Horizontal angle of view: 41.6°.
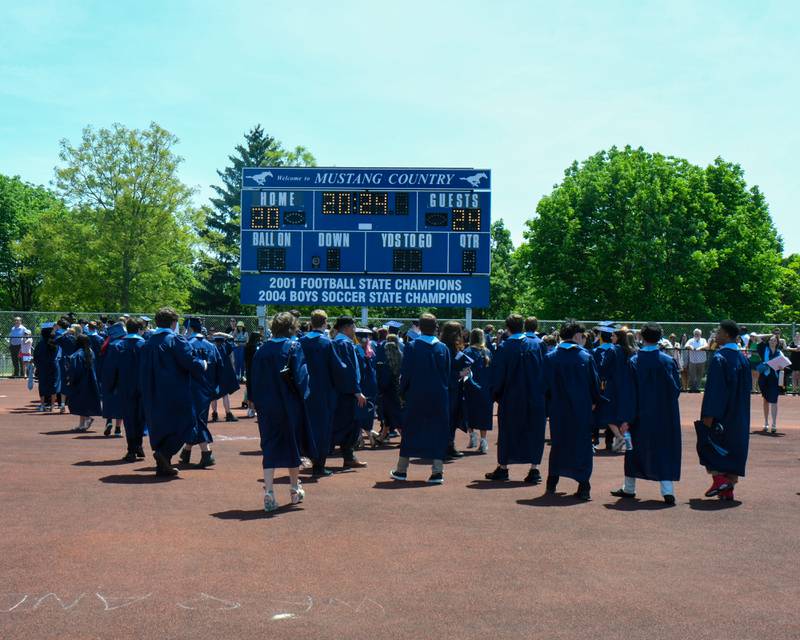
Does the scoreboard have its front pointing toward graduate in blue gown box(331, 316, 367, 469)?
yes

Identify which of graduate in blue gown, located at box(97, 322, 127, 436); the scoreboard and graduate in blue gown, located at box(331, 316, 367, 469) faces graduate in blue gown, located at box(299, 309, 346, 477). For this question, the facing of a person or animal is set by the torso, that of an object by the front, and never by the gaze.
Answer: the scoreboard

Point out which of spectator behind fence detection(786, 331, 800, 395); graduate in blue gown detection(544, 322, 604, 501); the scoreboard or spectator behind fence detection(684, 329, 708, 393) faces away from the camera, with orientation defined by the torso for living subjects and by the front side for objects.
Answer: the graduate in blue gown

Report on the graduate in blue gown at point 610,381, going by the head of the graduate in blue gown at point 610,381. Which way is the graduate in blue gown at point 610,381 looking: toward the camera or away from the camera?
away from the camera

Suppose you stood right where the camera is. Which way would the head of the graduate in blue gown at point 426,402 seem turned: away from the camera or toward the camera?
away from the camera

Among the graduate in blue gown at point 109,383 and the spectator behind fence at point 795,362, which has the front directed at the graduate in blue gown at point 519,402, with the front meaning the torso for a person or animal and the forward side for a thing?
the spectator behind fence

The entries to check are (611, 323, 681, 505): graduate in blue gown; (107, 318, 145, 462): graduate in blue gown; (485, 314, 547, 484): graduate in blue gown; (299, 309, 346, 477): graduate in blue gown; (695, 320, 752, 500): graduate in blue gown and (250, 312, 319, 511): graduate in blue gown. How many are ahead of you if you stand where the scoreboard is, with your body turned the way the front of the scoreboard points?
6

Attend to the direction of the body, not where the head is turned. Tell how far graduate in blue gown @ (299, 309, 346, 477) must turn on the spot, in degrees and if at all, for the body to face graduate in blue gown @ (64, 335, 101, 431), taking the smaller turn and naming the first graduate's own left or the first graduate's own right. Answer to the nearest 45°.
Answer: approximately 90° to the first graduate's own left

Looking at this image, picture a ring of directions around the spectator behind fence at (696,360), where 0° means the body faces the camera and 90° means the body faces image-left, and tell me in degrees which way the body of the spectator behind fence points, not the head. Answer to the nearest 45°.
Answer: approximately 0°

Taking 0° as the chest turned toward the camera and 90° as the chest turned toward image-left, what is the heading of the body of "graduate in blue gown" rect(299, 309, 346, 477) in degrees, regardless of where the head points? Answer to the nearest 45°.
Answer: approximately 225°

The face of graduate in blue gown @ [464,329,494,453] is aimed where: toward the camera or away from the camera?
away from the camera

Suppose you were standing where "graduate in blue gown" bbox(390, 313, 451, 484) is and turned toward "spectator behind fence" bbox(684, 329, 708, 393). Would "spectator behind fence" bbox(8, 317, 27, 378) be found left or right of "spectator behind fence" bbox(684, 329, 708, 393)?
left

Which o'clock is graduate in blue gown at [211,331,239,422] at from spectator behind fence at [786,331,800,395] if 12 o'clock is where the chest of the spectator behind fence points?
The graduate in blue gown is roughly at 1 o'clock from the spectator behind fence.

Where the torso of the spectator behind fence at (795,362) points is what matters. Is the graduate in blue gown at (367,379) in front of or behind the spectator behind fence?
in front
